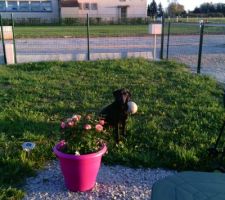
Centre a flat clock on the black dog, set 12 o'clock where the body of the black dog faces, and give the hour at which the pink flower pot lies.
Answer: The pink flower pot is roughly at 2 o'clock from the black dog.

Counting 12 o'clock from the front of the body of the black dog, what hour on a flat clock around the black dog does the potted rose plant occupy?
The potted rose plant is roughly at 2 o'clock from the black dog.

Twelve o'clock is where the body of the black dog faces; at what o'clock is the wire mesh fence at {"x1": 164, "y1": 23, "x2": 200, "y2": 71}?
The wire mesh fence is roughly at 8 o'clock from the black dog.

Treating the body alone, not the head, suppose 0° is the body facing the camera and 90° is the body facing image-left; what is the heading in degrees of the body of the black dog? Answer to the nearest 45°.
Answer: approximately 315°

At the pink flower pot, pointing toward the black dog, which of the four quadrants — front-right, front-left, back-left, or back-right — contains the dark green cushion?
back-right

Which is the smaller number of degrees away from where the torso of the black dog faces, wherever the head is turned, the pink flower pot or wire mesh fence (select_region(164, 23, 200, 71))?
the pink flower pot
